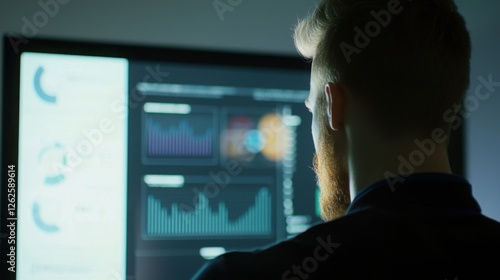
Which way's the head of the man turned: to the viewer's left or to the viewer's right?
to the viewer's left

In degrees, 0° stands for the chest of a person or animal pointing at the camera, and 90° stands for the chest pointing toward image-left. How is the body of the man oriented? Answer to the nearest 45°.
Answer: approximately 135°
